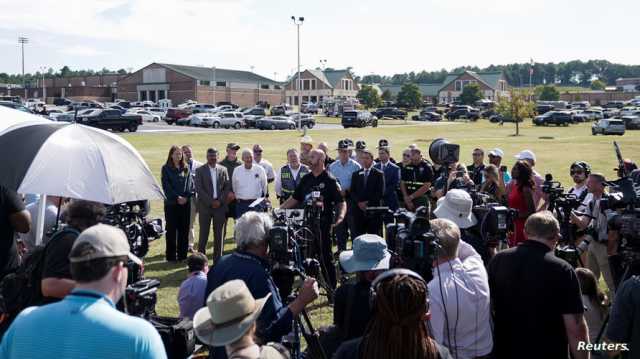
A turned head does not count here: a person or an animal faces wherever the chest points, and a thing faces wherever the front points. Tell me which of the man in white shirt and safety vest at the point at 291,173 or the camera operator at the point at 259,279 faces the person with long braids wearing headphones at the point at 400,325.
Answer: the man in white shirt and safety vest

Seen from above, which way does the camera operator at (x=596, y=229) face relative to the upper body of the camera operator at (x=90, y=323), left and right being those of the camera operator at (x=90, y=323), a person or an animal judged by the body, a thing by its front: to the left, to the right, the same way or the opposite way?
to the left

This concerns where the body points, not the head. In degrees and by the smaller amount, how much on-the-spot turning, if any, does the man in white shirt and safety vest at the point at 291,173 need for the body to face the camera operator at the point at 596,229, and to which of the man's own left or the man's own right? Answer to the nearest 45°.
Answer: approximately 45° to the man's own left

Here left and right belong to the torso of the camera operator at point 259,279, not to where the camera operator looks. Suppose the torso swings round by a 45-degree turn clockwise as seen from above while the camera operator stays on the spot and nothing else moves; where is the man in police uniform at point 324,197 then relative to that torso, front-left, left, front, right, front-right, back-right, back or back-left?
left

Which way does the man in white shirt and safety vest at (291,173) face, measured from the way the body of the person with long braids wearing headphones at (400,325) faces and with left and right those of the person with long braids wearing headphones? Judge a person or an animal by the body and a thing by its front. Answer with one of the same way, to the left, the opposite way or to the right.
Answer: the opposite way

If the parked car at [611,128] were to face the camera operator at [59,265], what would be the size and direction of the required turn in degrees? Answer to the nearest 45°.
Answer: approximately 45° to its left

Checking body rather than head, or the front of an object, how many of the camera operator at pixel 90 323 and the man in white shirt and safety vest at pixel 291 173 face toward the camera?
1

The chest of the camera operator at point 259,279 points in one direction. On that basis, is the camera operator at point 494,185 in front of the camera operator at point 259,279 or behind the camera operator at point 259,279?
in front

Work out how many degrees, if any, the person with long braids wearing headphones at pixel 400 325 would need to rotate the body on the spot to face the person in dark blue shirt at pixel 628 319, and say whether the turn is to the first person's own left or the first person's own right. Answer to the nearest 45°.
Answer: approximately 45° to the first person's own right

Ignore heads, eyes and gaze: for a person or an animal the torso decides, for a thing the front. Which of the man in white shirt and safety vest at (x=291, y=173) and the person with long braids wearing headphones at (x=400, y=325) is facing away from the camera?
the person with long braids wearing headphones

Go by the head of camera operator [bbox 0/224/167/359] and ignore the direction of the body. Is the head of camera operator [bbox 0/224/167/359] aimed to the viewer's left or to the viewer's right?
to the viewer's right

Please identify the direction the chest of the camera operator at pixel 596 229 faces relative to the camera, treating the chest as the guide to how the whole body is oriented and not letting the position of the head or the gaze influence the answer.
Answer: to the viewer's left

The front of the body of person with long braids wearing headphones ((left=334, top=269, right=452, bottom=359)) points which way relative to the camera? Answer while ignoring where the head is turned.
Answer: away from the camera

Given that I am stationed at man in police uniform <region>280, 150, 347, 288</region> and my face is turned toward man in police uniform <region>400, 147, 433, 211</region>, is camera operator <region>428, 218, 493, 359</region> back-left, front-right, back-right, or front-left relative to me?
back-right
